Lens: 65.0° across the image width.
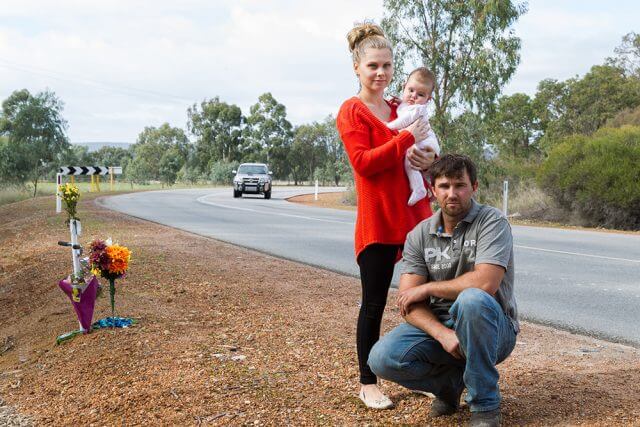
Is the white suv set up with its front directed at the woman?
yes

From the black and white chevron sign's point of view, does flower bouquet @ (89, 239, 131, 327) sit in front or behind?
in front

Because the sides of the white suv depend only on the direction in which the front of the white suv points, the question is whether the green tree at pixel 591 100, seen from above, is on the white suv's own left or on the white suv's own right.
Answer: on the white suv's own left

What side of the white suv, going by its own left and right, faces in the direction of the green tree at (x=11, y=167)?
right

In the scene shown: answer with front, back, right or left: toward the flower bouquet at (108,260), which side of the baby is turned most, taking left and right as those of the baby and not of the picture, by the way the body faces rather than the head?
right

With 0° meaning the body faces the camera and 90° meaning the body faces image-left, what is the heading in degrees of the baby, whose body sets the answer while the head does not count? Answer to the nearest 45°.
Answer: approximately 45°

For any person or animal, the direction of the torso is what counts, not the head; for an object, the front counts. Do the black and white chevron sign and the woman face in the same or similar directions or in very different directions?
same or similar directions

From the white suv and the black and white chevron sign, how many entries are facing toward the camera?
2

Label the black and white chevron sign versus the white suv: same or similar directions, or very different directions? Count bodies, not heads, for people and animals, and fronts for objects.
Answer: same or similar directions

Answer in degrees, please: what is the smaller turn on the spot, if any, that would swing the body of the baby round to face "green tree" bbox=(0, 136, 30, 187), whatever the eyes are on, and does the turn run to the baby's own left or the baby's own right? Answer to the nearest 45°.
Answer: approximately 90° to the baby's own right

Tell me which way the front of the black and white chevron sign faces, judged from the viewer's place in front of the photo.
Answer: facing the viewer

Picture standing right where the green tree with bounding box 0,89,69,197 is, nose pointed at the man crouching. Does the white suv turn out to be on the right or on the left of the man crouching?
left

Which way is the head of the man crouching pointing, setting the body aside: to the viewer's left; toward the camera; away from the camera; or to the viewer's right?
toward the camera

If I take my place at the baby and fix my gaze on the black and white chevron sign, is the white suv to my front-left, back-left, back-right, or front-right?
front-right

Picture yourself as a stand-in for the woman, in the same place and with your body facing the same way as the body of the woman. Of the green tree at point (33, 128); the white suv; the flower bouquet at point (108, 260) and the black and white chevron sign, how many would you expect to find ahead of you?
0

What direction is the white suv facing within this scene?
toward the camera

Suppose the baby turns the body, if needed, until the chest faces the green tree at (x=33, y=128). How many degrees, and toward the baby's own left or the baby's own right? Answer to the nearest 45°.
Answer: approximately 90° to the baby's own right
